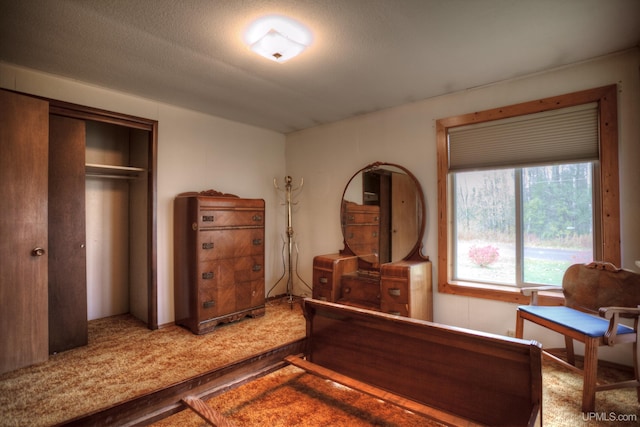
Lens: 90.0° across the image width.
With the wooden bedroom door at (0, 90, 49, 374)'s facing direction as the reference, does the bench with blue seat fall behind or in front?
in front

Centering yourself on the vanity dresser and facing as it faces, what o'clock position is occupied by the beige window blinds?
The beige window blinds is roughly at 8 o'clock from the vanity dresser.

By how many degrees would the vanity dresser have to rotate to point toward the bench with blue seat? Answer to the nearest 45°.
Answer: approximately 90° to its left

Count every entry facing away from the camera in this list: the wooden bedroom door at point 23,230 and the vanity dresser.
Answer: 0

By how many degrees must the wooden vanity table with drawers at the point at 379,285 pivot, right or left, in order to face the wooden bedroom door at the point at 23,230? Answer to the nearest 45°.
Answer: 0° — it already faces it

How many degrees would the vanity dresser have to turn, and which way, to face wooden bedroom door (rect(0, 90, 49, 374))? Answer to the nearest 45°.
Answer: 0° — it already faces it

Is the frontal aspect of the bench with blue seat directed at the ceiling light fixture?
yes

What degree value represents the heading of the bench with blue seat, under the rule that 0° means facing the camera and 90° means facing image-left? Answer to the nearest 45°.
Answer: approximately 45°

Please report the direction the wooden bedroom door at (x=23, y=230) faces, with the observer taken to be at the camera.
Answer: facing the viewer and to the right of the viewer

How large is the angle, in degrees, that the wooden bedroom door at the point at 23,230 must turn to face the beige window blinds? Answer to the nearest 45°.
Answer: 0° — it already faces it

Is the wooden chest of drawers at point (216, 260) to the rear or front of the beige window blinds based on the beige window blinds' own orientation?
to the front

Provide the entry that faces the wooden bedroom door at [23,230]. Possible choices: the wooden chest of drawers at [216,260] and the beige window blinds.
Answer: the beige window blinds
